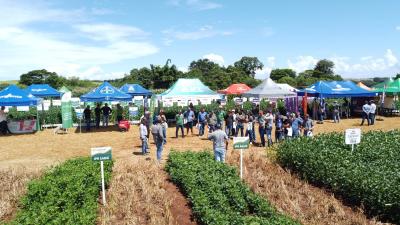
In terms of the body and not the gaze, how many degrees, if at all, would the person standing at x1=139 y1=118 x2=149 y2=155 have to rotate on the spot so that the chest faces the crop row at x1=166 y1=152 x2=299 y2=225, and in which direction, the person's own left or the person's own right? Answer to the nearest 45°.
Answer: approximately 90° to the person's own right

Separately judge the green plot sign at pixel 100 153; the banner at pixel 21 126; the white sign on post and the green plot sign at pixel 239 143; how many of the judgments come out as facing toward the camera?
4

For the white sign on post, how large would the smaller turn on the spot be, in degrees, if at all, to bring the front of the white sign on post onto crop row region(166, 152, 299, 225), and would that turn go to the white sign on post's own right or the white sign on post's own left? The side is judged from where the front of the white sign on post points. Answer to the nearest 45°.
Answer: approximately 45° to the white sign on post's own right

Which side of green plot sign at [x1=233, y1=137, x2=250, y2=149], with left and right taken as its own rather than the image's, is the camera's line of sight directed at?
front

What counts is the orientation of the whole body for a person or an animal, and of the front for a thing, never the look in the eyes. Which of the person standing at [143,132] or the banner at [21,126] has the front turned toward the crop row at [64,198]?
the banner

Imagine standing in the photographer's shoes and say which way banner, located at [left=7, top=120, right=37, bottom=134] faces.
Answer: facing the viewer

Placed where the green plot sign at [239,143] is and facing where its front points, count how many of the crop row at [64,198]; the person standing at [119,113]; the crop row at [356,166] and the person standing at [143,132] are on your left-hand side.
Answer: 1

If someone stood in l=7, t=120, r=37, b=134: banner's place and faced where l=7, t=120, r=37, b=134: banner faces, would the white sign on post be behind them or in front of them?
in front

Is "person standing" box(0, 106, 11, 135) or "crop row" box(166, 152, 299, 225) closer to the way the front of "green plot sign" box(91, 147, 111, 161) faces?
the crop row

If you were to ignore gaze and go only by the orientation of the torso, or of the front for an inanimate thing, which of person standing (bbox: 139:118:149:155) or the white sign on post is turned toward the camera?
the white sign on post

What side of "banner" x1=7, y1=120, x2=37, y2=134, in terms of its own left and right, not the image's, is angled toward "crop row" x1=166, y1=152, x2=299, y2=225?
front

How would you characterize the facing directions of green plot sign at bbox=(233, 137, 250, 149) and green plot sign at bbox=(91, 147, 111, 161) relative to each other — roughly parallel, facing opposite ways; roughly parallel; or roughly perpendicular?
roughly parallel

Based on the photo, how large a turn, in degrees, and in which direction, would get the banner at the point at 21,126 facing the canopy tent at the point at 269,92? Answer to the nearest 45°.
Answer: approximately 90° to its left
